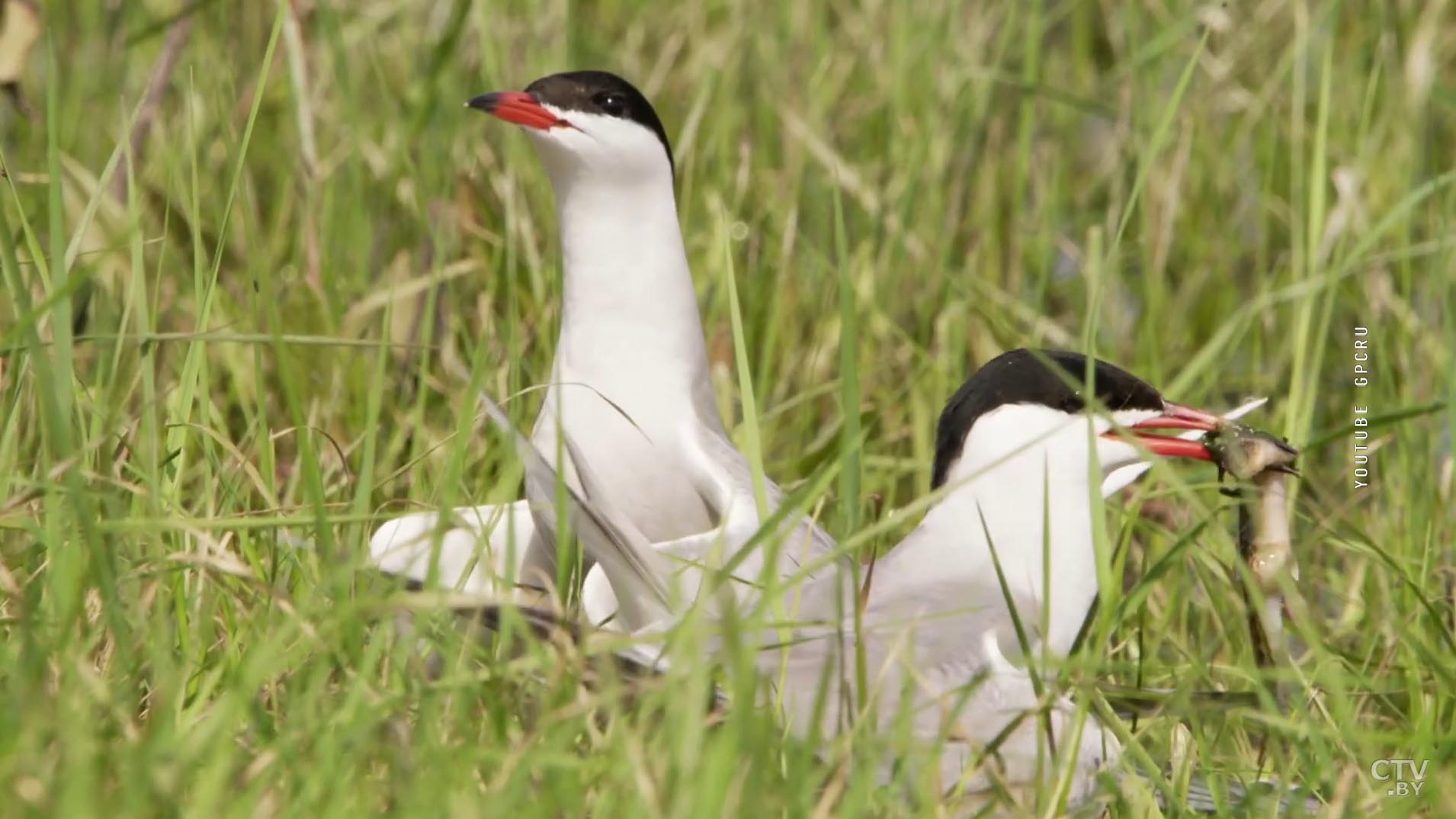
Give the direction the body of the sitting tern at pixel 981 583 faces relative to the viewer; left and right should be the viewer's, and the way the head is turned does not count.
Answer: facing to the right of the viewer

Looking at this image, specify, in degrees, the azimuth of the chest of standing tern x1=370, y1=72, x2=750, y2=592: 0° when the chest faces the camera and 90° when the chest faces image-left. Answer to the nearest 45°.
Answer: approximately 45°

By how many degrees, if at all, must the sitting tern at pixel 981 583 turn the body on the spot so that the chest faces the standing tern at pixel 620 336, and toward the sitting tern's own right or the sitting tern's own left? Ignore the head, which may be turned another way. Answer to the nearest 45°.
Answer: approximately 135° to the sitting tern's own left

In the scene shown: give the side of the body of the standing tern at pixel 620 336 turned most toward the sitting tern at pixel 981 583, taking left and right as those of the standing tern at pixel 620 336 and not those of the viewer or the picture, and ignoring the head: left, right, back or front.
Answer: left

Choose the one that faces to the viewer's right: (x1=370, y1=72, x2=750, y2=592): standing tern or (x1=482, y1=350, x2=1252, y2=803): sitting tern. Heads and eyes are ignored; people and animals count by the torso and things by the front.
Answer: (x1=482, y1=350, x2=1252, y2=803): sitting tern

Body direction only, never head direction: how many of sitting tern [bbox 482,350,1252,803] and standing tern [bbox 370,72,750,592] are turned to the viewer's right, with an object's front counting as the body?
1
